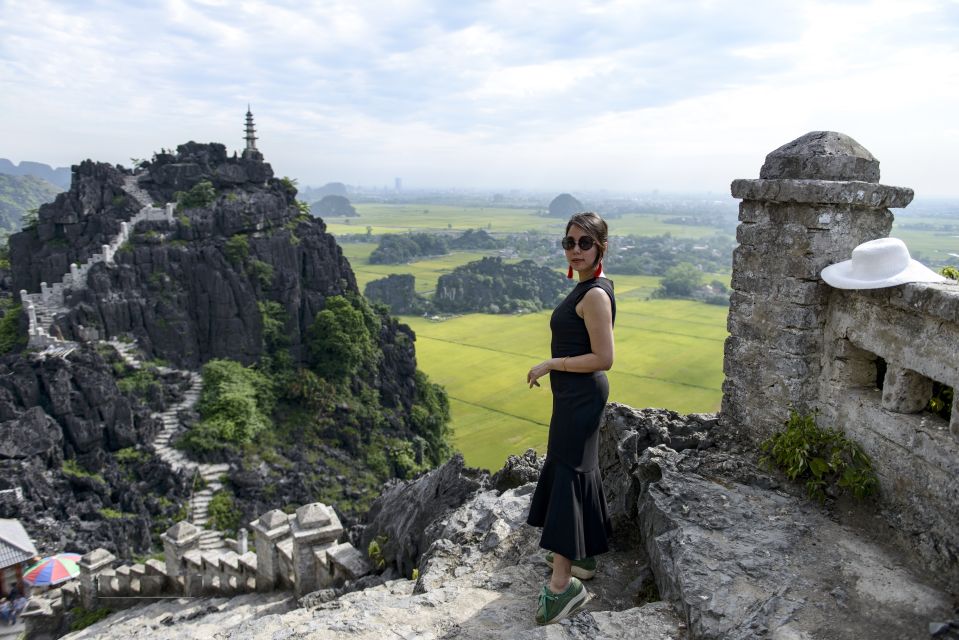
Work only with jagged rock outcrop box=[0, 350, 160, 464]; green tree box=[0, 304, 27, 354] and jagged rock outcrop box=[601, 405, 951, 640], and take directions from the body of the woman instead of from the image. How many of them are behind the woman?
1

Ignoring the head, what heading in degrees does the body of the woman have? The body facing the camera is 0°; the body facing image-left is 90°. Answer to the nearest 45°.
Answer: approximately 90°

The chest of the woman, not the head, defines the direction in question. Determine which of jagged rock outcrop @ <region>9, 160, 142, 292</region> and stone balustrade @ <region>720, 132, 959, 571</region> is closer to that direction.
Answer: the jagged rock outcrop

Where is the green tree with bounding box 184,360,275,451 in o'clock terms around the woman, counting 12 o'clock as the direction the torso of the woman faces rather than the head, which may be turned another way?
The green tree is roughly at 2 o'clock from the woman.

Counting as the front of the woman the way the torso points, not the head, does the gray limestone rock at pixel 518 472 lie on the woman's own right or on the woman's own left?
on the woman's own right

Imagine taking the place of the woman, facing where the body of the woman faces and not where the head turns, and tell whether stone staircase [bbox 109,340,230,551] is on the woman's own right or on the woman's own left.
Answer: on the woman's own right

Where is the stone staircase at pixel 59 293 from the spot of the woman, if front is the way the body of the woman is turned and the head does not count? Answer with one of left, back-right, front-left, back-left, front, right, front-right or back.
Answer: front-right

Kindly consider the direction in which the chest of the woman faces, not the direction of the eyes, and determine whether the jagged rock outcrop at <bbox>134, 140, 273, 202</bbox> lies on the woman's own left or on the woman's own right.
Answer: on the woman's own right

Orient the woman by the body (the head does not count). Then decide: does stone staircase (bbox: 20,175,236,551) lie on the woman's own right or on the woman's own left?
on the woman's own right
